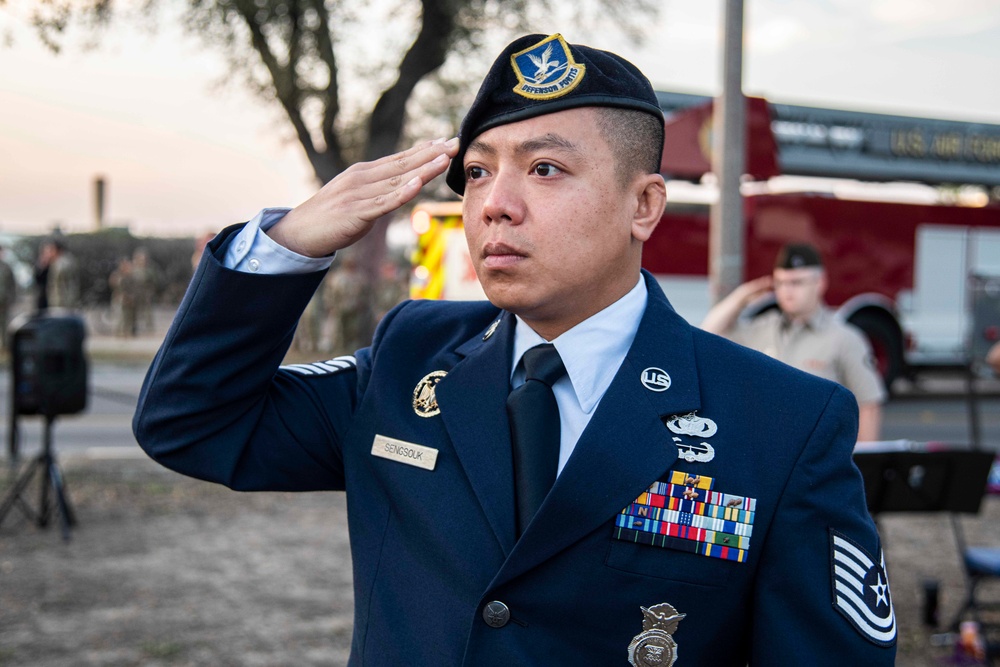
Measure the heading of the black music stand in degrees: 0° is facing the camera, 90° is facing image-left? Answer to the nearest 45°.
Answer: approximately 180°

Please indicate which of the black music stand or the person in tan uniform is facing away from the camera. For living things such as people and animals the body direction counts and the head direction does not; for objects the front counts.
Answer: the black music stand

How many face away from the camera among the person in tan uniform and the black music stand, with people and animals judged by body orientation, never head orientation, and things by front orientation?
1

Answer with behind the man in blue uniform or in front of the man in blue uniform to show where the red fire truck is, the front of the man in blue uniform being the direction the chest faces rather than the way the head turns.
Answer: behind

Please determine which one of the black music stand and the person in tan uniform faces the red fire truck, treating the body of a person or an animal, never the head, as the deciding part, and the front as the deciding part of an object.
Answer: the black music stand

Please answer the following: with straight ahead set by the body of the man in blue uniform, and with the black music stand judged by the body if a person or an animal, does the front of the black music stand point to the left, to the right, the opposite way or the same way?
the opposite way

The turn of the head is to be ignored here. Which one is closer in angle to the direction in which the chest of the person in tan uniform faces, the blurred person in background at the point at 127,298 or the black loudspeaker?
the black loudspeaker

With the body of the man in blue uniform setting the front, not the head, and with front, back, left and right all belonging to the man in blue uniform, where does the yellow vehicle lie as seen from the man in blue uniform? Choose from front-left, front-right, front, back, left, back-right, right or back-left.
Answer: back-right

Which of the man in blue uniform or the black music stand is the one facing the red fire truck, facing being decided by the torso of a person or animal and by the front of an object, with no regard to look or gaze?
the black music stand

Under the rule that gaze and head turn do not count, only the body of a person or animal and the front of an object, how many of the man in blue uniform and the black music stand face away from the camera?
1

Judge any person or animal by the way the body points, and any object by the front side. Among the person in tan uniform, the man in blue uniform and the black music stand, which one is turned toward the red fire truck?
the black music stand

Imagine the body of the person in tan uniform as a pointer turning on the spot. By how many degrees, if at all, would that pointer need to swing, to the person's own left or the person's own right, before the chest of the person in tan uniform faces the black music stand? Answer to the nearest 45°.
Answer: approximately 90° to the person's own left
